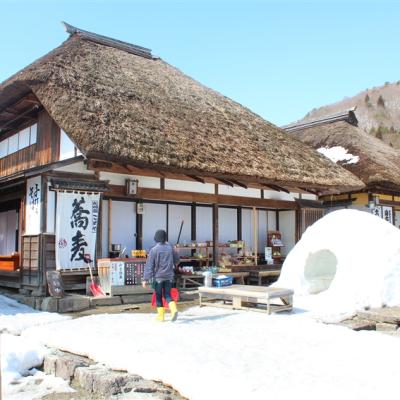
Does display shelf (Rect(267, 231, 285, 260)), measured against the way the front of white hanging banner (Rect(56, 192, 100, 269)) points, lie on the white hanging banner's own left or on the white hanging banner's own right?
on the white hanging banner's own left

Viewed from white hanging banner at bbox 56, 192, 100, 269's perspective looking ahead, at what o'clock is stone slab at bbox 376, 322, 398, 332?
The stone slab is roughly at 10 o'clock from the white hanging banner.

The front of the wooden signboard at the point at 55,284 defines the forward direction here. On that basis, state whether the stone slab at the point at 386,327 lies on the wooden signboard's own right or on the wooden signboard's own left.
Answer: on the wooden signboard's own left

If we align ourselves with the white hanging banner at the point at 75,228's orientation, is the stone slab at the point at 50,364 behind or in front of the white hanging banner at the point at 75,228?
in front

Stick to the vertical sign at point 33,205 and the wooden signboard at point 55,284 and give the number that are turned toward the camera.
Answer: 2

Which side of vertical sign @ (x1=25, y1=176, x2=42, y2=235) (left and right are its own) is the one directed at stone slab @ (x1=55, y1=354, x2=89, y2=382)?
front

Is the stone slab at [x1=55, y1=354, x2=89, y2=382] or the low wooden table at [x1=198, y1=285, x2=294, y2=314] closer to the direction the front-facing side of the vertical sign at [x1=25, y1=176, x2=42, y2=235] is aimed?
the stone slab

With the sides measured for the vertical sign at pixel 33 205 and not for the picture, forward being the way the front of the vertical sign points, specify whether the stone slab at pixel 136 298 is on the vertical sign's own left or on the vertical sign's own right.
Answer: on the vertical sign's own left

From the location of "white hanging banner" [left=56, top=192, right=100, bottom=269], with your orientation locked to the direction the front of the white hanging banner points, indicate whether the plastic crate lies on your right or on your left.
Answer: on your left

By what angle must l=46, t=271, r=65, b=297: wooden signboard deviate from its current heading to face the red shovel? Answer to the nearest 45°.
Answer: approximately 135° to its left

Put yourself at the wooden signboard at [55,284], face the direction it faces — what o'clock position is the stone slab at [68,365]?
The stone slab is roughly at 12 o'clock from the wooden signboard.
